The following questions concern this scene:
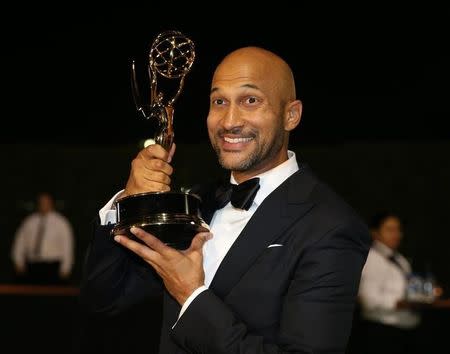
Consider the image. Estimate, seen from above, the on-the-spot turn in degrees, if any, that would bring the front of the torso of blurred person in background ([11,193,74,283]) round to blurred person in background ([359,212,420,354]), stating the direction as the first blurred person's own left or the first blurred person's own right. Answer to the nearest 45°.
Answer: approximately 45° to the first blurred person's own left

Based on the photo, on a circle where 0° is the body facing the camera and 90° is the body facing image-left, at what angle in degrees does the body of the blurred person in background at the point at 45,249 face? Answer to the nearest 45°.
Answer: approximately 0°

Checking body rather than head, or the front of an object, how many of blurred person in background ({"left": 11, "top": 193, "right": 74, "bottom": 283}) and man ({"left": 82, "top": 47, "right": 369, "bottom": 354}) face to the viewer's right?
0

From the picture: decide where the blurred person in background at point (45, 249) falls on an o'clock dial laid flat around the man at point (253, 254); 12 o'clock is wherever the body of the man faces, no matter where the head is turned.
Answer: The blurred person in background is roughly at 4 o'clock from the man.

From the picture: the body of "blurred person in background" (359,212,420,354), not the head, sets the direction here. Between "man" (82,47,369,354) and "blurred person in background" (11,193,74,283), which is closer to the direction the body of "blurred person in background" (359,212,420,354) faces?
the man
